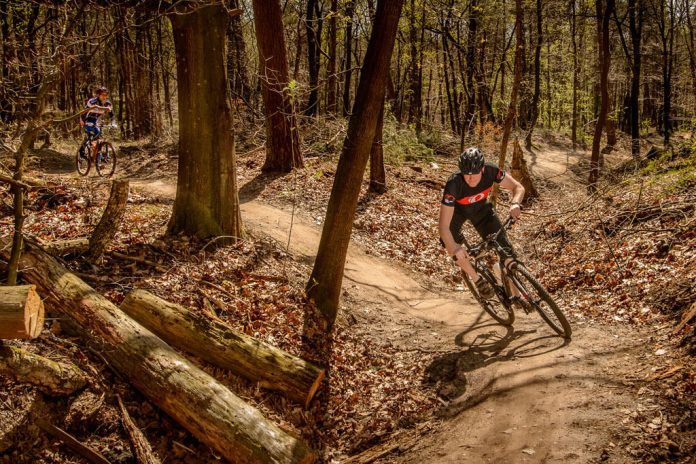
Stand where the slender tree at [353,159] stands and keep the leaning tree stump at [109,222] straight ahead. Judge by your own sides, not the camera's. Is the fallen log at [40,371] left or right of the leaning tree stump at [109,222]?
left

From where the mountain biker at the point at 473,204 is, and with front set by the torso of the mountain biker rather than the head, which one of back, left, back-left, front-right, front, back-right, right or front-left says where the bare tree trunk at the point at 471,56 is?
back

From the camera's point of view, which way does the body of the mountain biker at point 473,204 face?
toward the camera

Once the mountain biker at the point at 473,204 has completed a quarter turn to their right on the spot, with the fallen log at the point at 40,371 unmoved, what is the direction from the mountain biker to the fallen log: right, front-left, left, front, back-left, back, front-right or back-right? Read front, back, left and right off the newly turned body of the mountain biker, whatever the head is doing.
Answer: front-left

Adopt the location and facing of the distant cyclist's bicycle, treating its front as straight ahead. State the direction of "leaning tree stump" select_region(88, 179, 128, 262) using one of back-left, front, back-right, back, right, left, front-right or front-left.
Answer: front-right

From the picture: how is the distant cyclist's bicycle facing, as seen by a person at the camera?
facing the viewer and to the right of the viewer

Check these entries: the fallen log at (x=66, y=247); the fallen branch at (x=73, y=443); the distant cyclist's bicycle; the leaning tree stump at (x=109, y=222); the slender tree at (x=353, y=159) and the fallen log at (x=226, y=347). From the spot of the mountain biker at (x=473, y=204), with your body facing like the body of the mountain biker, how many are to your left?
0

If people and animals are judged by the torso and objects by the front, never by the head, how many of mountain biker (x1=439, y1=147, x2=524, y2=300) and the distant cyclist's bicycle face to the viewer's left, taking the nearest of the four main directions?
0

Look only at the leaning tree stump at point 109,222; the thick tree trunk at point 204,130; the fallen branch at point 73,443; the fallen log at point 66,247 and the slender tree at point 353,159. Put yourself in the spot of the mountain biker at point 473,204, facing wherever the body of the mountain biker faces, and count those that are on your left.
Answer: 0

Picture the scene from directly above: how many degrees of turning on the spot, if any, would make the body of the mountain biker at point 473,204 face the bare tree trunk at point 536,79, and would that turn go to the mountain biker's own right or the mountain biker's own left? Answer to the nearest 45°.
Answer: approximately 180°

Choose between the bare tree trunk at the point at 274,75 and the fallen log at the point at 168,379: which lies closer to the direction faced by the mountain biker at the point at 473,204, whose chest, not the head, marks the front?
the fallen log
